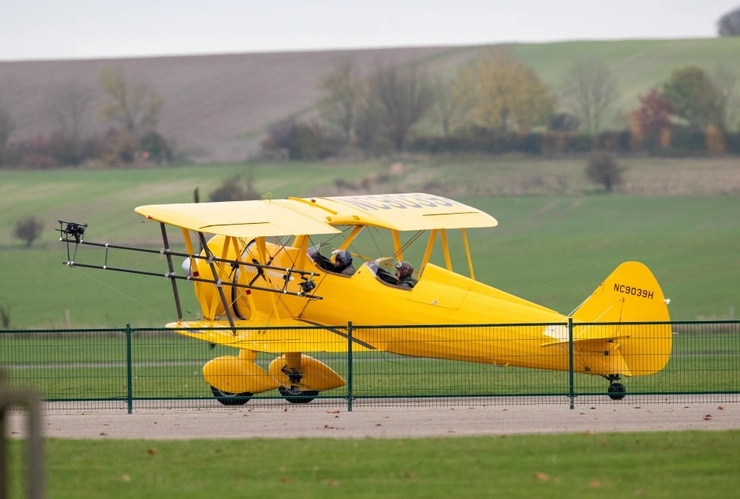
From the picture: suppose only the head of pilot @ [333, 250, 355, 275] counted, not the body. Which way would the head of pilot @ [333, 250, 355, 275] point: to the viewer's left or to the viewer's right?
to the viewer's left

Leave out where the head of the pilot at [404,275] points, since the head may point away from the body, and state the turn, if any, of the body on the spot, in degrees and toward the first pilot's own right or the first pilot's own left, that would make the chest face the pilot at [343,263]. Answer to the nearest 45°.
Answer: approximately 45° to the first pilot's own right

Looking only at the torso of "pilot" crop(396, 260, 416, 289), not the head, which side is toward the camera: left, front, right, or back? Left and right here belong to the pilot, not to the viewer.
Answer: left

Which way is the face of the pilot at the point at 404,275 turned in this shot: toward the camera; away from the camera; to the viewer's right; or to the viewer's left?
to the viewer's left

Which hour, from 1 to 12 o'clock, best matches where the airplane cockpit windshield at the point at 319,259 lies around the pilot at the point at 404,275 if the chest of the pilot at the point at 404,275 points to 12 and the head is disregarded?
the airplane cockpit windshield at the point at 319,259 is roughly at 1 o'clock from the pilot at the point at 404,275.

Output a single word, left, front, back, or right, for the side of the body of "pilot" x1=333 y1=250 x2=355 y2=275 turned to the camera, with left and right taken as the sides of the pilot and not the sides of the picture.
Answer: left

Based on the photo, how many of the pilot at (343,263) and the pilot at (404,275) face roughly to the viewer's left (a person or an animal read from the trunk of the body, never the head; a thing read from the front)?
2

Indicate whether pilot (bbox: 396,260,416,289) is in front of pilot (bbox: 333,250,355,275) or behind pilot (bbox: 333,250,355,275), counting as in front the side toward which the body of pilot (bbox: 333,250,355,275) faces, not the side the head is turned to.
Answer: behind
